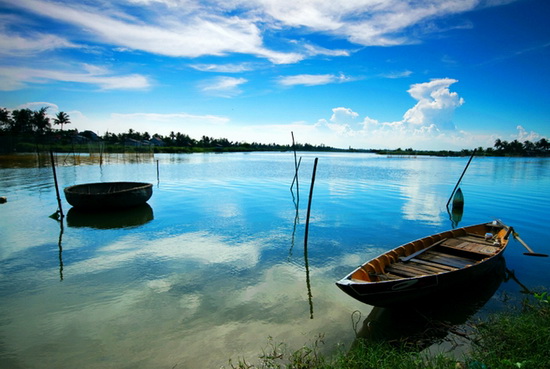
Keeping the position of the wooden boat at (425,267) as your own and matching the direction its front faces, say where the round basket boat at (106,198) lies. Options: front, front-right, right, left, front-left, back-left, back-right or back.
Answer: front-right

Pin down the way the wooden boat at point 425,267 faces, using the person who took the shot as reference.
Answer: facing the viewer and to the left of the viewer
